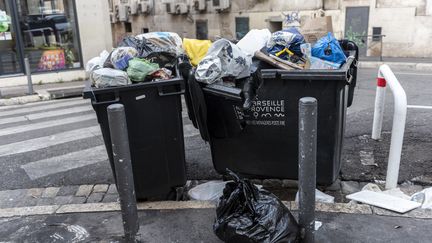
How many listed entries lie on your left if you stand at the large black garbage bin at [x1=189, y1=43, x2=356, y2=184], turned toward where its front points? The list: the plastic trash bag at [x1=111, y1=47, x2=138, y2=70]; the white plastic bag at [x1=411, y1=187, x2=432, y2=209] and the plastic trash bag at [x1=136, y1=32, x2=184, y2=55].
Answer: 1

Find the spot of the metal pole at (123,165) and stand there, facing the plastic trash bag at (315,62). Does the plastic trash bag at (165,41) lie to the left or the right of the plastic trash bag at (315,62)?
left

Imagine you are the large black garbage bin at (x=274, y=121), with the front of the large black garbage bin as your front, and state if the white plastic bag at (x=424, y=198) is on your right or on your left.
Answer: on your left

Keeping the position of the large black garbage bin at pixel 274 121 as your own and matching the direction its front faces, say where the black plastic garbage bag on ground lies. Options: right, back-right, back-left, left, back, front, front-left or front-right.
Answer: front

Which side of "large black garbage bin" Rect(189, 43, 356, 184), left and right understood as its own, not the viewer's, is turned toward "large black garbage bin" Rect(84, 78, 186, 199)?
right

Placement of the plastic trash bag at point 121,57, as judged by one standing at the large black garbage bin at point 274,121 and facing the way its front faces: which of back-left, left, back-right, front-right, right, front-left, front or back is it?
right

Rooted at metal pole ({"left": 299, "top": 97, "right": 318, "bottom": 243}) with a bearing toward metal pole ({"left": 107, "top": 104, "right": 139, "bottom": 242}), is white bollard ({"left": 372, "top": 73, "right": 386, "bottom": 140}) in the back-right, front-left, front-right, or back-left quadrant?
back-right

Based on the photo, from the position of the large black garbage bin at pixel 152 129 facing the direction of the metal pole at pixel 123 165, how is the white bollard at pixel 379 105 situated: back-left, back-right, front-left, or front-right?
back-left

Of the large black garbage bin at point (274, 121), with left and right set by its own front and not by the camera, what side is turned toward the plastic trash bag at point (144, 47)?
right

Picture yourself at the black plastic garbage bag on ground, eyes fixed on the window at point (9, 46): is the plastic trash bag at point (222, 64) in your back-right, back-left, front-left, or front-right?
front-right

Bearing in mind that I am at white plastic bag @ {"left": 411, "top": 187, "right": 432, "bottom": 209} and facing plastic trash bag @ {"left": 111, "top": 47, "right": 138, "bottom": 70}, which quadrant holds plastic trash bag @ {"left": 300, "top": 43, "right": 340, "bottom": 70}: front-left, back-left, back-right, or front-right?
front-right

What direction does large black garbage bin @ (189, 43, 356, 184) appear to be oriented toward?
toward the camera

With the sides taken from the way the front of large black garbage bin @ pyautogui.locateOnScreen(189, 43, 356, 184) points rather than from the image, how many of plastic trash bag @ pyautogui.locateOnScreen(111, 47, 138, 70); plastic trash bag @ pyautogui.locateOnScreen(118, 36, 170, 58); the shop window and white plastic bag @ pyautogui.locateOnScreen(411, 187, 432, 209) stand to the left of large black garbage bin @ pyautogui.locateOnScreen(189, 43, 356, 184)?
1

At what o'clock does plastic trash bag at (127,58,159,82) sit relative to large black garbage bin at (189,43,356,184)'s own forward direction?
The plastic trash bag is roughly at 3 o'clock from the large black garbage bin.
